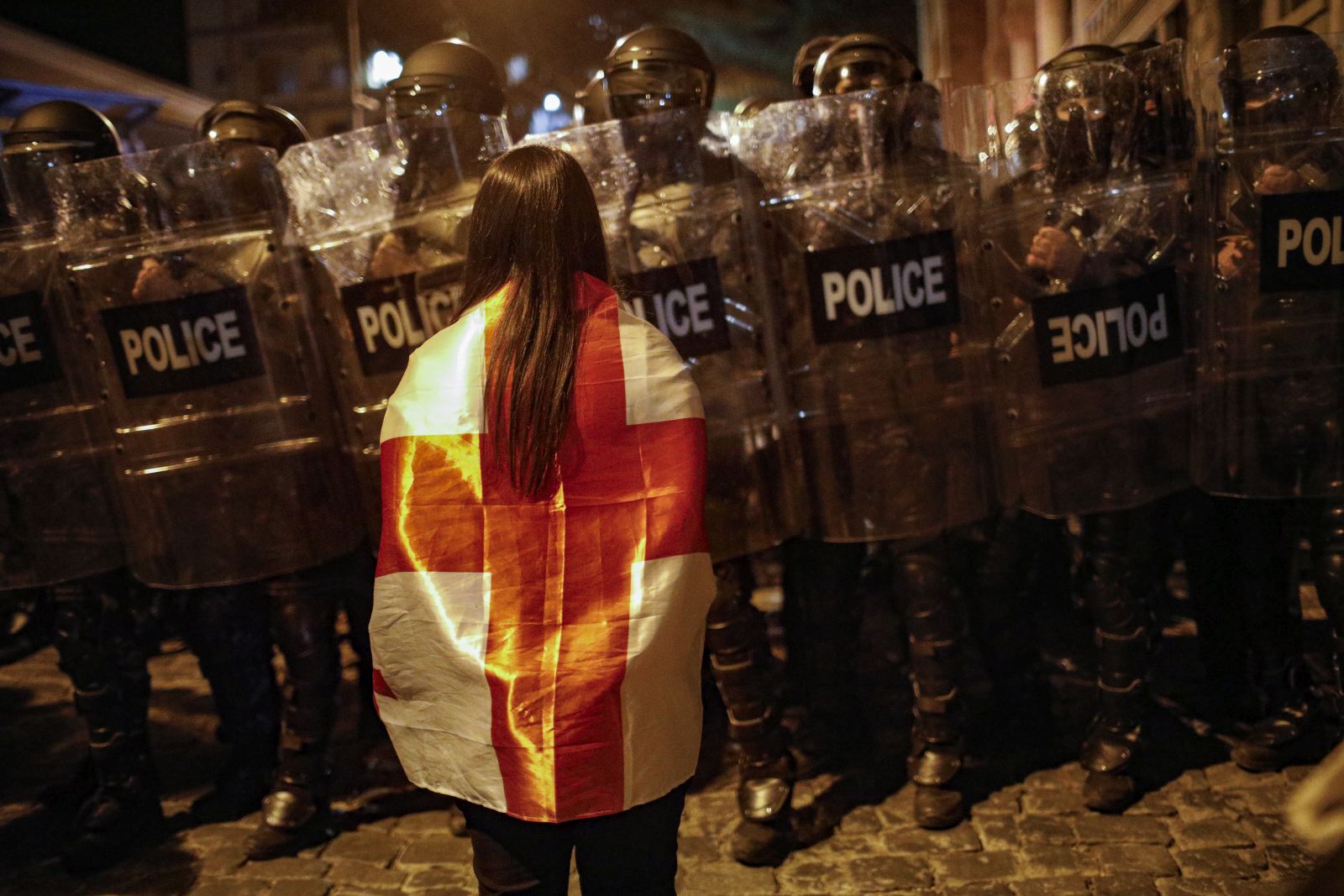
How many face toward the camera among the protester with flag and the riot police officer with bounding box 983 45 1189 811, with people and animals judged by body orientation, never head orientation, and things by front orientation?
1

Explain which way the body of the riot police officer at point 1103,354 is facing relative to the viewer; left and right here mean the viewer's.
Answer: facing the viewer

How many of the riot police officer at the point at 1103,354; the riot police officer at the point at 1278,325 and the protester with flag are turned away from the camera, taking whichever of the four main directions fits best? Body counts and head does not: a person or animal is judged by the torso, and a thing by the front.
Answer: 1

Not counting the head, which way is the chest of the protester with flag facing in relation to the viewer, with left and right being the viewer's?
facing away from the viewer

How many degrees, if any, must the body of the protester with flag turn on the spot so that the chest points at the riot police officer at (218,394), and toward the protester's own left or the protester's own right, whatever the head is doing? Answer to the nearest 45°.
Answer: approximately 45° to the protester's own left

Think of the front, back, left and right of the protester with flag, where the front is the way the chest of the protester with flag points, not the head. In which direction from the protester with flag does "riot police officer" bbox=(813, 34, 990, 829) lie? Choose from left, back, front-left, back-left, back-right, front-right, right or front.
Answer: front-right

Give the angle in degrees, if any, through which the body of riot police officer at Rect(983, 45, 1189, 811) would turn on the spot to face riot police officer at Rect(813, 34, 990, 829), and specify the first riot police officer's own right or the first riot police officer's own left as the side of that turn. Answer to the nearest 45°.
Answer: approximately 90° to the first riot police officer's own right

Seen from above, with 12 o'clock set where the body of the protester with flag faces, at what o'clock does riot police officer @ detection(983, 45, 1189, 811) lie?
The riot police officer is roughly at 2 o'clock from the protester with flag.

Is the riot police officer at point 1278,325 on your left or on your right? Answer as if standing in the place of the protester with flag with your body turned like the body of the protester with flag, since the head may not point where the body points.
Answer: on your right

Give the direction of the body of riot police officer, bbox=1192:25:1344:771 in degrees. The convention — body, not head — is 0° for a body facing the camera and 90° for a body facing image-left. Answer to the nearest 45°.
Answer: approximately 45°
